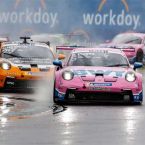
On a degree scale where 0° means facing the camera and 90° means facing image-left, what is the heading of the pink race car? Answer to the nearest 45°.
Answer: approximately 0°

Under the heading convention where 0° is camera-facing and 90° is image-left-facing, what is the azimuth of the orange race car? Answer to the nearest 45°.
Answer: approximately 0°
